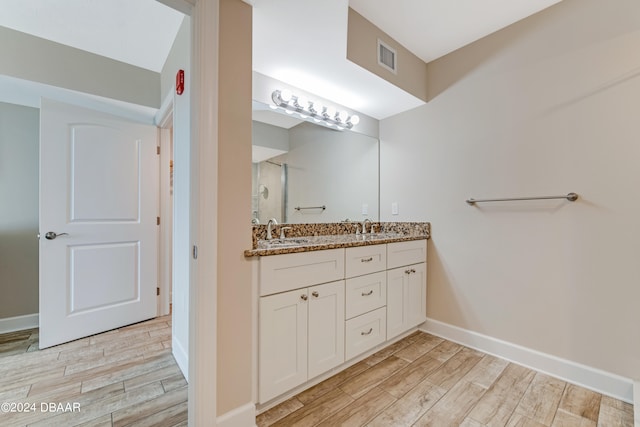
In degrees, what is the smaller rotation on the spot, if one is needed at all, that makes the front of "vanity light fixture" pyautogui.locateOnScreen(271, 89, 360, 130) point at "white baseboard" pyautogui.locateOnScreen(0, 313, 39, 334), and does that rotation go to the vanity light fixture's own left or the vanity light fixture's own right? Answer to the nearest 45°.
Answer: approximately 135° to the vanity light fixture's own right

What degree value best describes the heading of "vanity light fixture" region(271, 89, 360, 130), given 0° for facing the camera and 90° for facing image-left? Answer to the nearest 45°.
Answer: approximately 315°

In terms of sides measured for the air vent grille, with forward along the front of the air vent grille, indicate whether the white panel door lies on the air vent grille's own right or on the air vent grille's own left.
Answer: on the air vent grille's own right

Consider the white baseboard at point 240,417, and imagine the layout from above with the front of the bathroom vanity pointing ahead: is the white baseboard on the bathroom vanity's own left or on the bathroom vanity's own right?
on the bathroom vanity's own right

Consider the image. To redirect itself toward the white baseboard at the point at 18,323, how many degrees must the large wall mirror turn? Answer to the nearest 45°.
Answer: approximately 135° to its right
